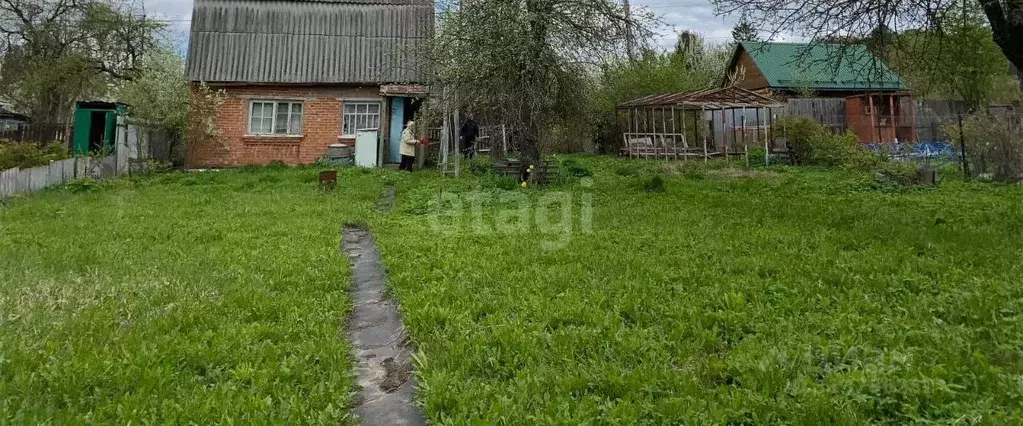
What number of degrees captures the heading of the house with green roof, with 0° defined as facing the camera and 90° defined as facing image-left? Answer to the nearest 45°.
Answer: approximately 0°

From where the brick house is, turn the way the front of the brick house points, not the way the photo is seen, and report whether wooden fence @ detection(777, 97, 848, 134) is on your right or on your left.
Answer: on your left

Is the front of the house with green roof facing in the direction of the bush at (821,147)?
yes

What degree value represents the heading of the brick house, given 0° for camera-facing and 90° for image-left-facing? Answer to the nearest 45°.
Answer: approximately 0°

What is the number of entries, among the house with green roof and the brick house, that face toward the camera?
2
